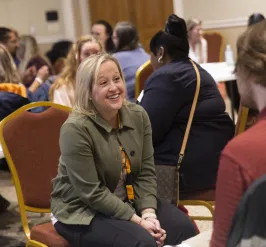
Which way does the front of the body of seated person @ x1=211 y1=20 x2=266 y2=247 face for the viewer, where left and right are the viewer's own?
facing away from the viewer and to the left of the viewer

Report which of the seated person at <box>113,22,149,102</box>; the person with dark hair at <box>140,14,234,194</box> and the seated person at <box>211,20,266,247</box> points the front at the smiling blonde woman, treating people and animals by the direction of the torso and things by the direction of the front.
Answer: the seated person at <box>211,20,266,247</box>

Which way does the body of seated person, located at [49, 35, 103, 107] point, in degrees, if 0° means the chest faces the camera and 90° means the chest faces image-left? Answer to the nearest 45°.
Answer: approximately 315°

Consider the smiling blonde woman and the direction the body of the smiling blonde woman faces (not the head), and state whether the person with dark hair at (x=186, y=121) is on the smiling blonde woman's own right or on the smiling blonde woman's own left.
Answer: on the smiling blonde woman's own left

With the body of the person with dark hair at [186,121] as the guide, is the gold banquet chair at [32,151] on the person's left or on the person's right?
on the person's left

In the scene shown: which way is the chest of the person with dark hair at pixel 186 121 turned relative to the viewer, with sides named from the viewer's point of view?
facing away from the viewer and to the left of the viewer

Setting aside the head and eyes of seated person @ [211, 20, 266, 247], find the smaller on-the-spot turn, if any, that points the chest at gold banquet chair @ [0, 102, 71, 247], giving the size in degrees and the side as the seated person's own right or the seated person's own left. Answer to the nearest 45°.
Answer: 0° — they already face it

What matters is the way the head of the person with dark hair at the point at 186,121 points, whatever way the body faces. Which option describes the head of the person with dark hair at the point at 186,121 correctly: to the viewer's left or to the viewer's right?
to the viewer's left

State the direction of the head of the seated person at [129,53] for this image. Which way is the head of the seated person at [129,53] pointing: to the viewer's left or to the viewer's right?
to the viewer's left
